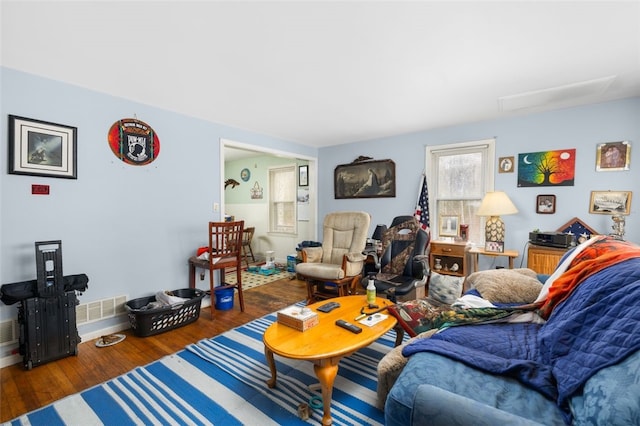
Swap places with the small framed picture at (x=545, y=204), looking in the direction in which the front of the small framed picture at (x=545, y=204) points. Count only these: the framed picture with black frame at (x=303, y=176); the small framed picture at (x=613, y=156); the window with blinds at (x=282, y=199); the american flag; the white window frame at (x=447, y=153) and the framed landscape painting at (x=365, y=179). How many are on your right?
5

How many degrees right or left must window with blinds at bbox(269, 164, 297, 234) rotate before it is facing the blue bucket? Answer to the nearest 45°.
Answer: approximately 45° to its left

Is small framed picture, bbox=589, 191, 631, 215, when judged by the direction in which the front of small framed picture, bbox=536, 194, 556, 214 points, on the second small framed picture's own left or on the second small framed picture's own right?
on the second small framed picture's own left

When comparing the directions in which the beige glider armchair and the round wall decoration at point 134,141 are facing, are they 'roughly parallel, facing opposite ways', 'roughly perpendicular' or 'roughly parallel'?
roughly perpendicular

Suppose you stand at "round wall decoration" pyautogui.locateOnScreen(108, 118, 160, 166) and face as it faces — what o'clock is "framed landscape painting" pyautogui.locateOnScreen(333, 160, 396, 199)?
The framed landscape painting is roughly at 9 o'clock from the round wall decoration.

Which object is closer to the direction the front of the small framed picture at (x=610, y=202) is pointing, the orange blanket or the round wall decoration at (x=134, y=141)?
the orange blanket

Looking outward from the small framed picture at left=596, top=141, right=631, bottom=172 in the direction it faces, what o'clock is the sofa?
The sofa is roughly at 12 o'clock from the small framed picture.

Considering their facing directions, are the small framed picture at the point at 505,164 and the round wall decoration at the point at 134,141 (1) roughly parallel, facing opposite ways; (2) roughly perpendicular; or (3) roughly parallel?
roughly perpendicular
